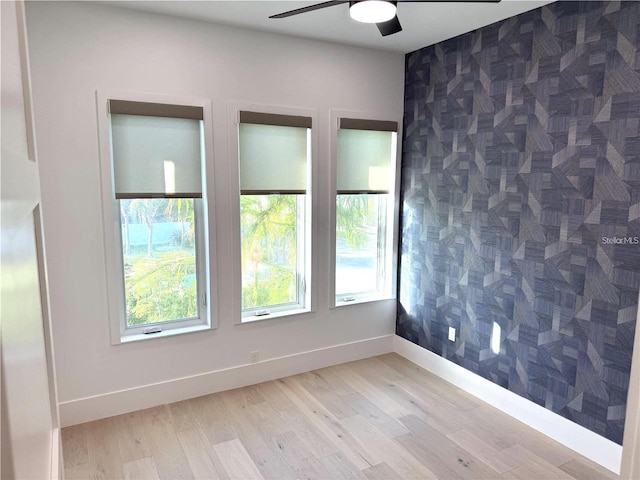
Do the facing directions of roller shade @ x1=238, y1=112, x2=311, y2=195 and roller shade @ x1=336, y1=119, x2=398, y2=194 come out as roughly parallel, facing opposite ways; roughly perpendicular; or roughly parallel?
roughly parallel

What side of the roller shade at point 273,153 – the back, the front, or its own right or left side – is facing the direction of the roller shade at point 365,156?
left

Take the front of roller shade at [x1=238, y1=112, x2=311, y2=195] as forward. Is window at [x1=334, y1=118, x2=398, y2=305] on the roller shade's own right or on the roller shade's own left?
on the roller shade's own left

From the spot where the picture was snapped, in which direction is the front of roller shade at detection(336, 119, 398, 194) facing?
facing the viewer and to the right of the viewer

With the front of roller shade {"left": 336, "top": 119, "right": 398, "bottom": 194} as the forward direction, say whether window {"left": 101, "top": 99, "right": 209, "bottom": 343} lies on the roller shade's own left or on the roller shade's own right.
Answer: on the roller shade's own right

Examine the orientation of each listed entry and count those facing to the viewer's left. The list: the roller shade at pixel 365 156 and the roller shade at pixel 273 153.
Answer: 0

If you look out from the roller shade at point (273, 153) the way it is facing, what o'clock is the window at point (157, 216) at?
The window is roughly at 4 o'clock from the roller shade.

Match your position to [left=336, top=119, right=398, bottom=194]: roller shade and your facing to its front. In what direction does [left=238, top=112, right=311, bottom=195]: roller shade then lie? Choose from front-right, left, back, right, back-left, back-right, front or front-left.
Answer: right

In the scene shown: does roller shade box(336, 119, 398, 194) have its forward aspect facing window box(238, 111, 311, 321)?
no
